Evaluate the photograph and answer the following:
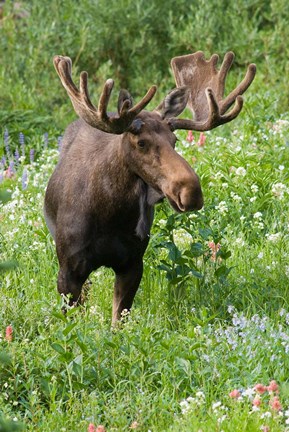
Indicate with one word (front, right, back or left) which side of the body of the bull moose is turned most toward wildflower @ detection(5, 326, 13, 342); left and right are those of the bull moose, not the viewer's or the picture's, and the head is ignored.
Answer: right

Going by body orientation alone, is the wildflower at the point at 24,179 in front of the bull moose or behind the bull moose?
behind

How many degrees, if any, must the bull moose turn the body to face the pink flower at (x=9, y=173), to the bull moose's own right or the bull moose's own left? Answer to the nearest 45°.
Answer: approximately 135° to the bull moose's own left

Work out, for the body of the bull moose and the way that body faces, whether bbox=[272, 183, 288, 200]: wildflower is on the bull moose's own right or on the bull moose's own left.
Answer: on the bull moose's own left

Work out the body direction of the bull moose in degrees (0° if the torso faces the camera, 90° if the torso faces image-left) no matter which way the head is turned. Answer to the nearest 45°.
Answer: approximately 315°

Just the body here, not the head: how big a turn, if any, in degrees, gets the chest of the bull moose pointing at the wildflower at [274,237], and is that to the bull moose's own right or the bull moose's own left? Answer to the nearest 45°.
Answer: approximately 90° to the bull moose's own left

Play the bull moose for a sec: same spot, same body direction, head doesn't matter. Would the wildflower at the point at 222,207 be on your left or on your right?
on your left

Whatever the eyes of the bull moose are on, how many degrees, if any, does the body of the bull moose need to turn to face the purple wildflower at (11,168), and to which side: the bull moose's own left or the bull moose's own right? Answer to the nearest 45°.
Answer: approximately 135° to the bull moose's own left
